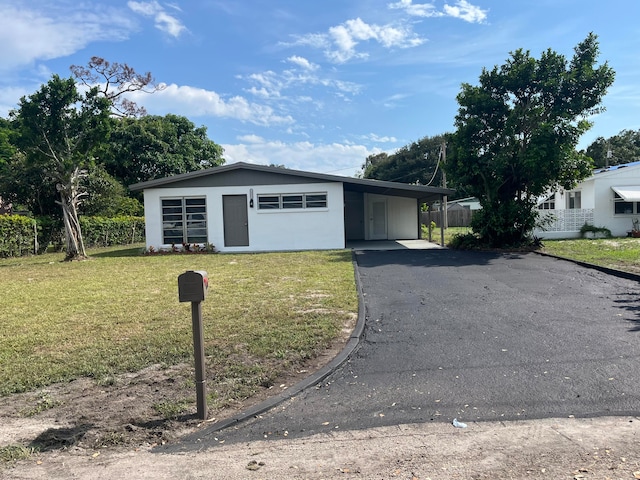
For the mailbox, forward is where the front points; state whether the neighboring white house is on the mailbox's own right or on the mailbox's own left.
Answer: on the mailbox's own left

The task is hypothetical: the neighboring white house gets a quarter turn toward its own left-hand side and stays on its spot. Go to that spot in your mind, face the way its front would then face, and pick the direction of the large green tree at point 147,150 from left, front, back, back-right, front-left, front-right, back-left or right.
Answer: back

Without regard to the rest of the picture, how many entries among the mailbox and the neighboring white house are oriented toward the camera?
2

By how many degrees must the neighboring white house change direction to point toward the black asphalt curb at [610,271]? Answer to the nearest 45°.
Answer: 0° — it already faces it

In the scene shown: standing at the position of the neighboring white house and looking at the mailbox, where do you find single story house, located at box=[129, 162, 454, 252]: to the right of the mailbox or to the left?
right

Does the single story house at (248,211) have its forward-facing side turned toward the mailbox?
yes

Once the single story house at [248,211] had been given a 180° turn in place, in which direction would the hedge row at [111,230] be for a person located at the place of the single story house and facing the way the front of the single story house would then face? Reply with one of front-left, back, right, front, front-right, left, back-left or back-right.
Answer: front-left

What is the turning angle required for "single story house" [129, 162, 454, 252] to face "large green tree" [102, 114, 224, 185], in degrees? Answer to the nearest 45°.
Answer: approximately 135° to its right

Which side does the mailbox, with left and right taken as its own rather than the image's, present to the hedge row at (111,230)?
back

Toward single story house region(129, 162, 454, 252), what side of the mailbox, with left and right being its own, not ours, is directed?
back

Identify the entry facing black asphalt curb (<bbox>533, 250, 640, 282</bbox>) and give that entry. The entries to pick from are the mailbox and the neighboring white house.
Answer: the neighboring white house

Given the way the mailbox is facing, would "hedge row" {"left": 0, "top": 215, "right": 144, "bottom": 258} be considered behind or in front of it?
behind

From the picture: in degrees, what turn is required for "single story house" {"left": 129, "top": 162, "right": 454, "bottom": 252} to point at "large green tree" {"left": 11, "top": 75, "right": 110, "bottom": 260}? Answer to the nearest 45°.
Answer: approximately 45° to its right

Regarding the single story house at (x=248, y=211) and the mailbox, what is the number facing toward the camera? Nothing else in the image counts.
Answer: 2
